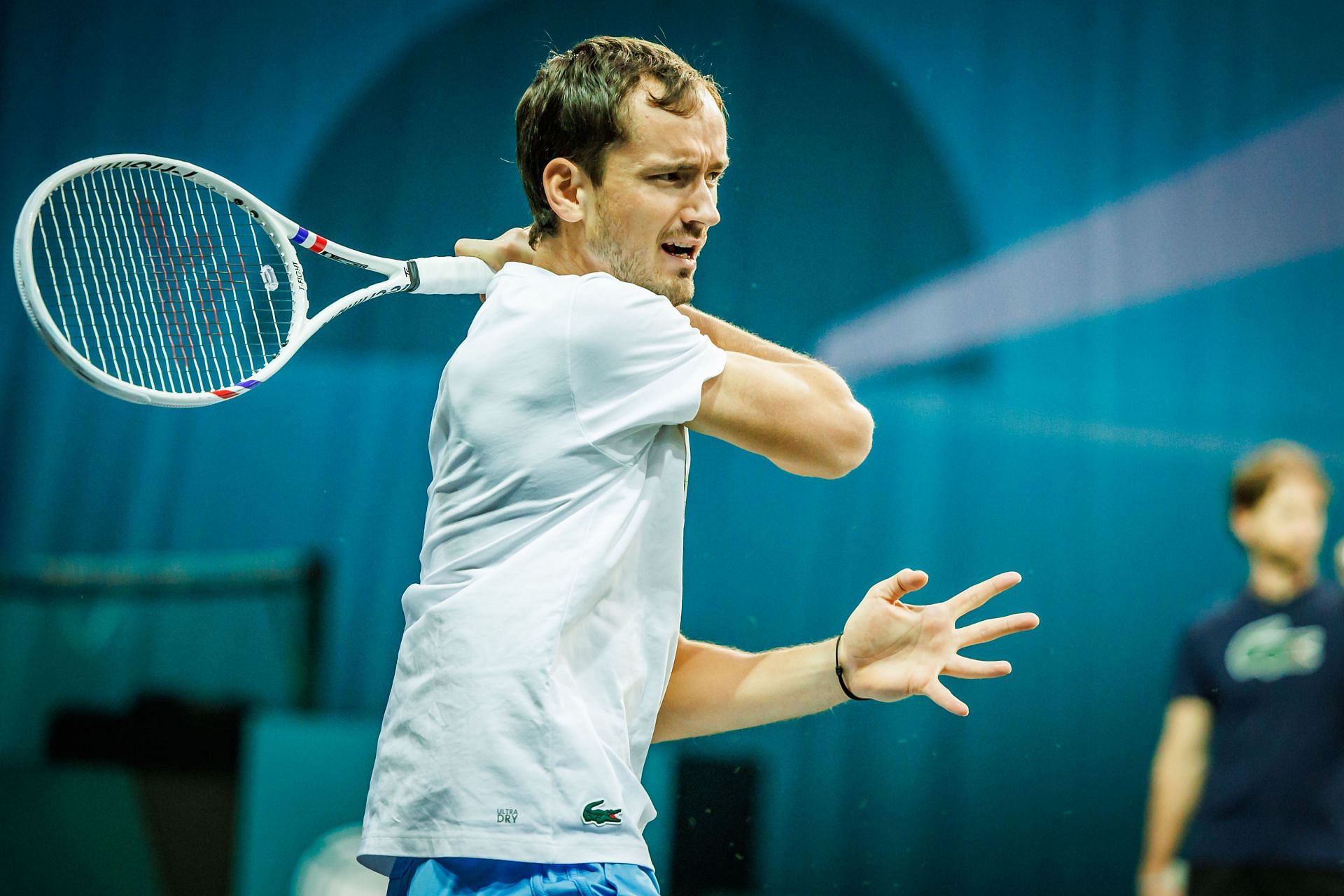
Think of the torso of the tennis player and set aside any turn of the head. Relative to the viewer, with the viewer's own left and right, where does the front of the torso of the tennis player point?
facing to the right of the viewer

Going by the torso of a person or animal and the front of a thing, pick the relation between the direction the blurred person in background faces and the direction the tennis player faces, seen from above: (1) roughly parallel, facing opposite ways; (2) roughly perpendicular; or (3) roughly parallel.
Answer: roughly perpendicular

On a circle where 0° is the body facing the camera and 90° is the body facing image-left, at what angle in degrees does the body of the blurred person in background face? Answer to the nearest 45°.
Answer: approximately 0°

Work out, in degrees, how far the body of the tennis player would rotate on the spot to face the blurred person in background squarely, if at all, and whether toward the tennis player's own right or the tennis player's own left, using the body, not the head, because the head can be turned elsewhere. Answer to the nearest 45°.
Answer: approximately 45° to the tennis player's own left

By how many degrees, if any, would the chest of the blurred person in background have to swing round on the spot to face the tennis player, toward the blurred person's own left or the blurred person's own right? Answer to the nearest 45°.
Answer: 0° — they already face them

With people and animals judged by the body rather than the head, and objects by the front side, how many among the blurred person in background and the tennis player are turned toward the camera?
1
